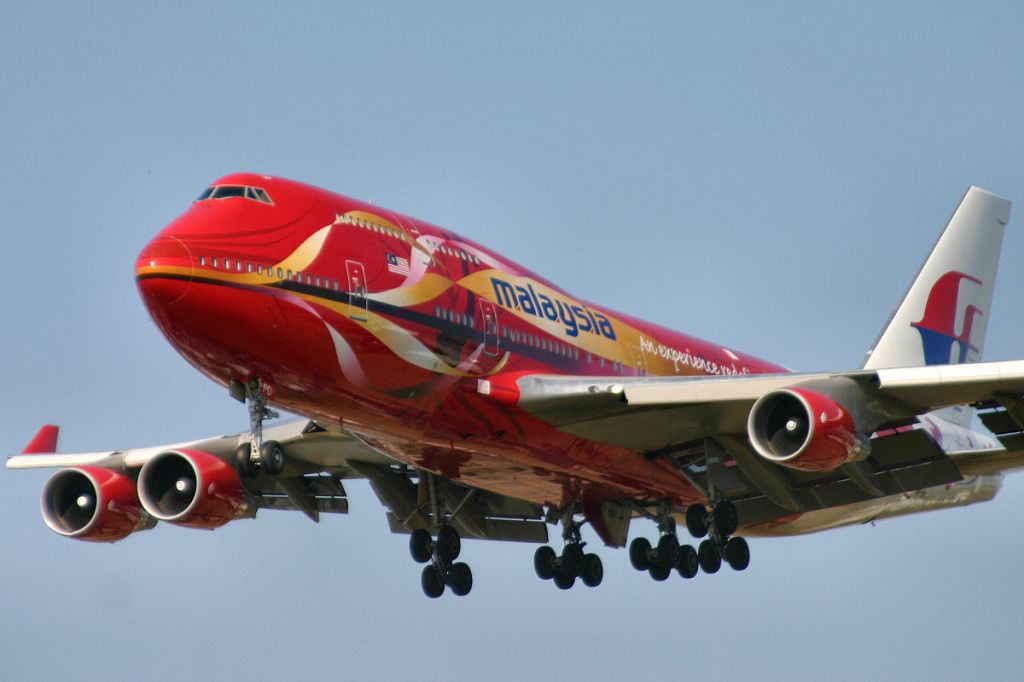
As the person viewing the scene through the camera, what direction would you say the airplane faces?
facing the viewer and to the left of the viewer
